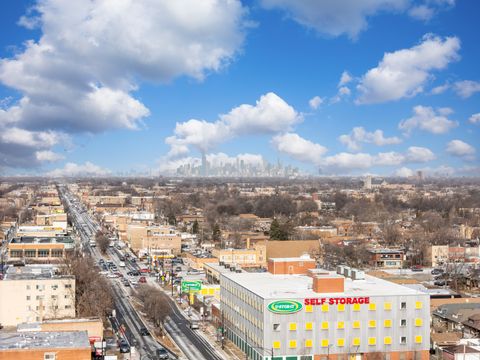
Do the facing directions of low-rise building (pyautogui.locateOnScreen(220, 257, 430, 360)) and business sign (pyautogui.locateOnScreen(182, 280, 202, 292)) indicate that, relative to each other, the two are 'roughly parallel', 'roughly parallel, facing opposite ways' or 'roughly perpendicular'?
roughly parallel

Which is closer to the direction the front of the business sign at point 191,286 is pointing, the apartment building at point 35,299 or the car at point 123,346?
the car

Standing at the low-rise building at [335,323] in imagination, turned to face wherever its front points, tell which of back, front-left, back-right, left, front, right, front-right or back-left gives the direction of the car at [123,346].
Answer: right

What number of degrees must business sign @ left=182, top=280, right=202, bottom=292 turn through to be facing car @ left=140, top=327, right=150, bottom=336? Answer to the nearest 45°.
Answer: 0° — it already faces it

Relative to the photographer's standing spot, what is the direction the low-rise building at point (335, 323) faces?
facing the viewer

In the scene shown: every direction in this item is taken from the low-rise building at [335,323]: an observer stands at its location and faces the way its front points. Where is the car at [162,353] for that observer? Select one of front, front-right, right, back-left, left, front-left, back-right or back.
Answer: right

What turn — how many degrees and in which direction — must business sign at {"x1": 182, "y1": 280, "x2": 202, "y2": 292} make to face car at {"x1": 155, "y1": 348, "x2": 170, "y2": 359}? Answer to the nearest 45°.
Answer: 0° — it already faces it

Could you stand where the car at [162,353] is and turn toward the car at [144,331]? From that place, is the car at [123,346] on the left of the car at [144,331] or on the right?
left

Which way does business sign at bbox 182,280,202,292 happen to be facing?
toward the camera

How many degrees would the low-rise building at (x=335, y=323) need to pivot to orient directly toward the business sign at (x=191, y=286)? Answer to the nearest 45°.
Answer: approximately 135° to its right

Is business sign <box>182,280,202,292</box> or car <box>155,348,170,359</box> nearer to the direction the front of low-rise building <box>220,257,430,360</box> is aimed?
the car

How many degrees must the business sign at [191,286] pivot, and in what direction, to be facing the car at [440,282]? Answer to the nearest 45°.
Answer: approximately 90° to its left

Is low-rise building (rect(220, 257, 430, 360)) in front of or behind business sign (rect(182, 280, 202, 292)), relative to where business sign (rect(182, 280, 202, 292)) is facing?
in front

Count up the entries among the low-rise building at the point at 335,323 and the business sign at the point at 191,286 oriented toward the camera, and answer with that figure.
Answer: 2
